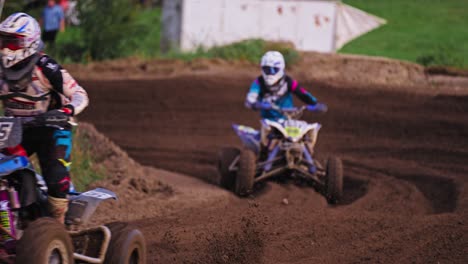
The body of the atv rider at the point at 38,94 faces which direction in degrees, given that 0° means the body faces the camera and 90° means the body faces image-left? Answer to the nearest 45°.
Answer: approximately 45°

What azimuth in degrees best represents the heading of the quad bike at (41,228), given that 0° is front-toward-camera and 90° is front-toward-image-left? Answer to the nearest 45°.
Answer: approximately 45°

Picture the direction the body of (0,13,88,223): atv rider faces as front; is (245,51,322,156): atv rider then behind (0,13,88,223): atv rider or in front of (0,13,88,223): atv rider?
behind

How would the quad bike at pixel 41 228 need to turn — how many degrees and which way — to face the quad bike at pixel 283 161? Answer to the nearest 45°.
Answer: approximately 180°

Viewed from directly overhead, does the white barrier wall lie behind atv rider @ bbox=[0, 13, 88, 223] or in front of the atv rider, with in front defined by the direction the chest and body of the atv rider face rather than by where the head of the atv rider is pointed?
behind

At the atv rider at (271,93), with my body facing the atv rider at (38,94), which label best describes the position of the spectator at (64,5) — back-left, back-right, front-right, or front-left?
back-right
